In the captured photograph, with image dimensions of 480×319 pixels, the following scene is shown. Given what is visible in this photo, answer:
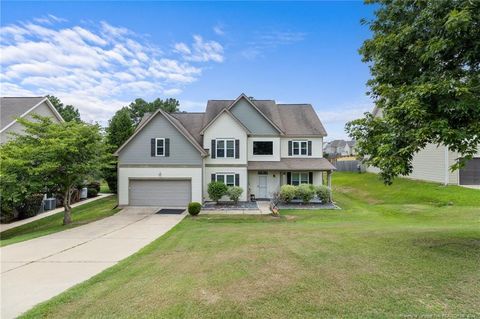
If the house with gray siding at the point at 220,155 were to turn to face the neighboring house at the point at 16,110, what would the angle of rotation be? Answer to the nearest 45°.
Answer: approximately 90° to its right

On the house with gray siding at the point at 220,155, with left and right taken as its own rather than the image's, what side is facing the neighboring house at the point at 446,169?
left

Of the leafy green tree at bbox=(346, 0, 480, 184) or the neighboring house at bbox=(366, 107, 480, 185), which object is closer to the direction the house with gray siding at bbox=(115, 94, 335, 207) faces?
the leafy green tree

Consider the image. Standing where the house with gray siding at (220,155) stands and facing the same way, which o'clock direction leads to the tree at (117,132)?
The tree is roughly at 4 o'clock from the house with gray siding.

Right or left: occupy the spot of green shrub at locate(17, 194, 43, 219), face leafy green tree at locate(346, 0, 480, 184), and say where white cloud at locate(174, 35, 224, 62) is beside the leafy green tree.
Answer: left

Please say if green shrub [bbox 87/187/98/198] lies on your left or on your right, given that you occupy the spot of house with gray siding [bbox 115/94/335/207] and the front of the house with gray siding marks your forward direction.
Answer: on your right

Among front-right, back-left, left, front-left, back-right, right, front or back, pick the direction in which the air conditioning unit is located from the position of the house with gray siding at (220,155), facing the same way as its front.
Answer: right

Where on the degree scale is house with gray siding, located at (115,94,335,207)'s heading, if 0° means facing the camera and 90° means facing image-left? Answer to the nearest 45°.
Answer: approximately 0°

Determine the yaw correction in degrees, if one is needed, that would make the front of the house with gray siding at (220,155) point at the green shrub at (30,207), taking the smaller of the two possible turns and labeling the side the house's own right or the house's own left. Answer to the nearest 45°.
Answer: approximately 90° to the house's own right
